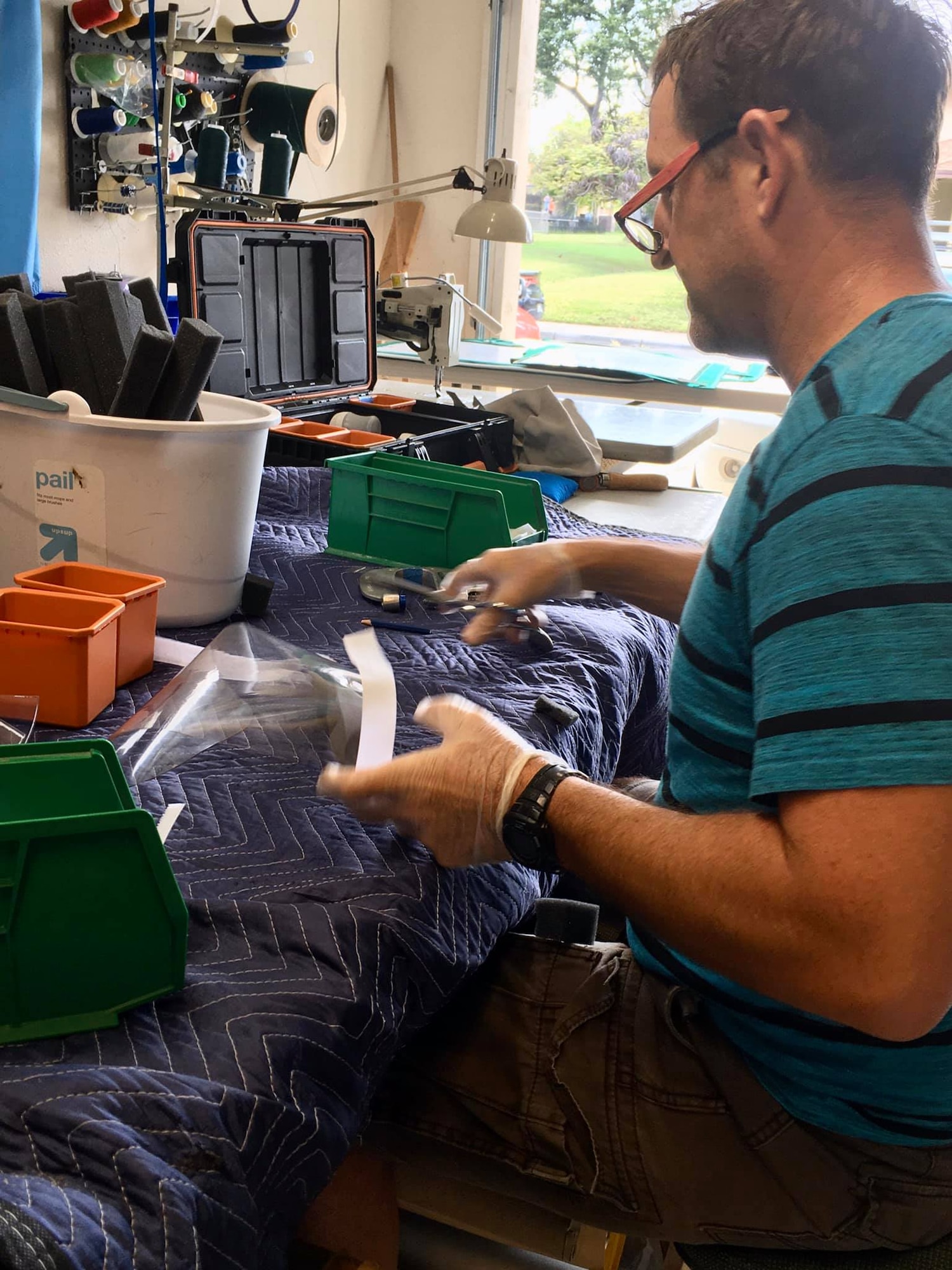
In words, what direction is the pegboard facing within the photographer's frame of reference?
facing the viewer and to the right of the viewer

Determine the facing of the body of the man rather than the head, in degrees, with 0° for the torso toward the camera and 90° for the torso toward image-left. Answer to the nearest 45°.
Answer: approximately 90°

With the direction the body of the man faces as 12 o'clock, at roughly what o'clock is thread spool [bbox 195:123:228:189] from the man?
The thread spool is roughly at 2 o'clock from the man.

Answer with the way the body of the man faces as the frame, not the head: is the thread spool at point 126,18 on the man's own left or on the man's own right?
on the man's own right

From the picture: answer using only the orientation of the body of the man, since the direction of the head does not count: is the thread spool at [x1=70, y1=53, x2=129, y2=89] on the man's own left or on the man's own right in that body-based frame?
on the man's own right

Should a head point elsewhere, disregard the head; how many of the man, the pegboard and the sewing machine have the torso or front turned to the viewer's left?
1

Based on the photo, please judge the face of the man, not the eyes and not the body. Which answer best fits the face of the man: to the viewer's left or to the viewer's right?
to the viewer's left
